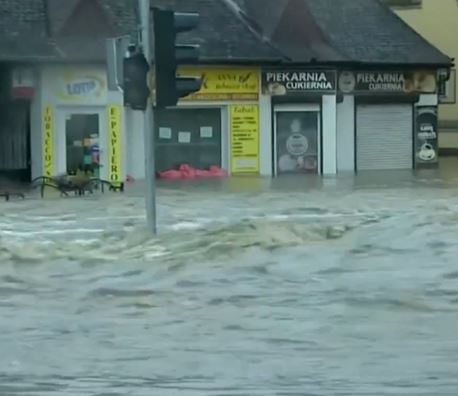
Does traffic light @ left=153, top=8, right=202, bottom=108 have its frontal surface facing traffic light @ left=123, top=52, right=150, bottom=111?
no

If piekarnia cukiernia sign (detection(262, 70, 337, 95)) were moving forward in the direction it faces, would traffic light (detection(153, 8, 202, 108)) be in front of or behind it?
in front

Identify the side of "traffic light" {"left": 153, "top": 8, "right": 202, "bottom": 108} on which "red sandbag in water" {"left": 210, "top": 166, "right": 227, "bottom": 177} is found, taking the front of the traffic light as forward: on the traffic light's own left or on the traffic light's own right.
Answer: on the traffic light's own left

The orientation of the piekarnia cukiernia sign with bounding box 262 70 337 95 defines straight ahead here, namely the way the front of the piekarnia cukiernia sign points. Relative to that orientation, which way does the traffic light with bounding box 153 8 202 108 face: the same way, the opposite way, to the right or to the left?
to the left

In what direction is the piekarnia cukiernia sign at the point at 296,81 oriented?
toward the camera

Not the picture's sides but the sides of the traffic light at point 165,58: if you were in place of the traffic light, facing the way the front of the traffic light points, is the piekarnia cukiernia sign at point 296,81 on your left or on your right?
on your left

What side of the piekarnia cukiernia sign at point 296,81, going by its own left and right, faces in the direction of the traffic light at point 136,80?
front

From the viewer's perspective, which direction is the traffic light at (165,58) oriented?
to the viewer's right

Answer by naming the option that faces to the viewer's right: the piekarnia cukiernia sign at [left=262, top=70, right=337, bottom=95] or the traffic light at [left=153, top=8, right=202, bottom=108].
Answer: the traffic light
